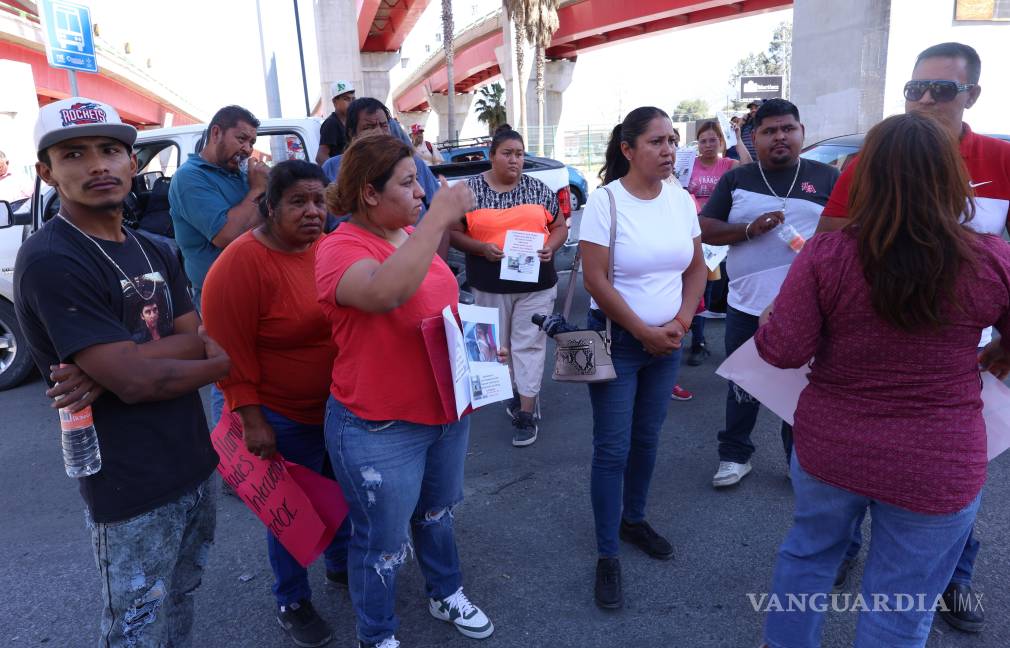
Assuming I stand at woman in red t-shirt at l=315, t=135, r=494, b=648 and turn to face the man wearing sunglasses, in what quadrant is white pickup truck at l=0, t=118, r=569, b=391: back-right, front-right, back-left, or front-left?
back-left

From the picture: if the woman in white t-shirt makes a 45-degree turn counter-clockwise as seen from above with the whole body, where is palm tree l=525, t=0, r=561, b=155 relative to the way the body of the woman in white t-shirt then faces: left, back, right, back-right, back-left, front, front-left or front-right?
left

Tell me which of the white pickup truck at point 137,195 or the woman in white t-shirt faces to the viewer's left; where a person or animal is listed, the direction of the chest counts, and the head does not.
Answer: the white pickup truck

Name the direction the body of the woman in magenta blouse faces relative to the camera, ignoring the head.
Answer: away from the camera

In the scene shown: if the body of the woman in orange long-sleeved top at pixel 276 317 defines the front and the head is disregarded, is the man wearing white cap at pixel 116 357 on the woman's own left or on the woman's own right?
on the woman's own right

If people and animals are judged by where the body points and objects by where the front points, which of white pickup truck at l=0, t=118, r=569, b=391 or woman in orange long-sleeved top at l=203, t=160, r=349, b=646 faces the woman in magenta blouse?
the woman in orange long-sleeved top

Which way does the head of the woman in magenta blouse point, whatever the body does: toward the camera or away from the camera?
away from the camera

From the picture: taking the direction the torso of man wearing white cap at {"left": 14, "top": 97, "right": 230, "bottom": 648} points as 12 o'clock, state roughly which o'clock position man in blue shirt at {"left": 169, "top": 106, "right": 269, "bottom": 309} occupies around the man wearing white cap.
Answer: The man in blue shirt is roughly at 8 o'clock from the man wearing white cap.

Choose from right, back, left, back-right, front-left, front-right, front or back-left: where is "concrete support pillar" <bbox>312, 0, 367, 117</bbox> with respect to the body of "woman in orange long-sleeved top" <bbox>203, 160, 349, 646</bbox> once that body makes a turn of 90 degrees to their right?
back-right

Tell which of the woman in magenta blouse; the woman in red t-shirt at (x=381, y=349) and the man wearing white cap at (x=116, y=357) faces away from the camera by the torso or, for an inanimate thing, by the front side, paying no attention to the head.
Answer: the woman in magenta blouse

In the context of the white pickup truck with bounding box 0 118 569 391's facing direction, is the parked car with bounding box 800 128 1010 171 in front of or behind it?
behind
